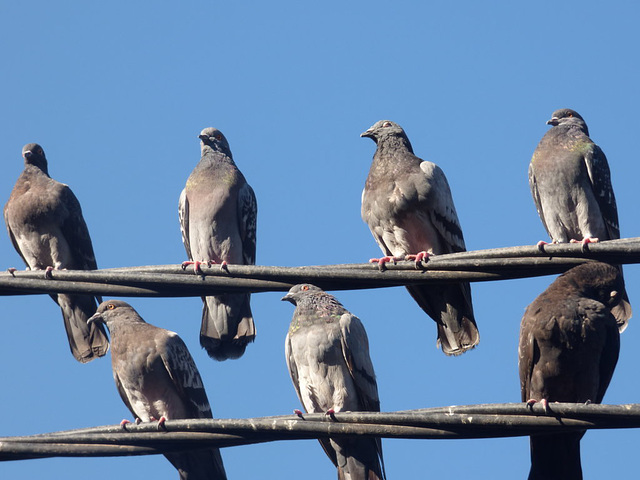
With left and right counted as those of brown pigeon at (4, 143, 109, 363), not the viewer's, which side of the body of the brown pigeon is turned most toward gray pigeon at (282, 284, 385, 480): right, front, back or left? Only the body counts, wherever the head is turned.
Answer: left

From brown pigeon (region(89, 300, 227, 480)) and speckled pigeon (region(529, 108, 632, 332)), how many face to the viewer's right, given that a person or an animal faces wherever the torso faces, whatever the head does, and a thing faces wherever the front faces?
0

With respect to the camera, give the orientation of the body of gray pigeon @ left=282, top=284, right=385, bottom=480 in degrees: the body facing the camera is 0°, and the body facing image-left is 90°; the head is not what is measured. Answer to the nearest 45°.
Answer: approximately 45°

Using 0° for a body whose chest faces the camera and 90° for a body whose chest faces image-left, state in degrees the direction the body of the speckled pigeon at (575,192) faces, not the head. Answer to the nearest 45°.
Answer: approximately 45°

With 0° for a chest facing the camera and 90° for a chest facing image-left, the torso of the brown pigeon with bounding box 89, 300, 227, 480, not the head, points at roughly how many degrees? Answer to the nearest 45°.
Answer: approximately 45°

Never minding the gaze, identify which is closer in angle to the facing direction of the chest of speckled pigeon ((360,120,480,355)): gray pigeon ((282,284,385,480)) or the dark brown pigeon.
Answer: the gray pigeon

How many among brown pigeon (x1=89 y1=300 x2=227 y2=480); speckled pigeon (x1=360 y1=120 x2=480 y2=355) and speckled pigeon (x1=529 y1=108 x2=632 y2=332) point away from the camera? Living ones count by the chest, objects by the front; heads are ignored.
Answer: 0

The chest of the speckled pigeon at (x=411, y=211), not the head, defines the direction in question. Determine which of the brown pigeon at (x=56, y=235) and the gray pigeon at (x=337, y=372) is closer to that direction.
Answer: the gray pigeon
